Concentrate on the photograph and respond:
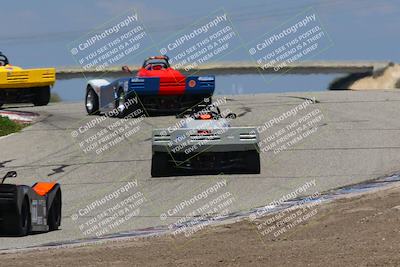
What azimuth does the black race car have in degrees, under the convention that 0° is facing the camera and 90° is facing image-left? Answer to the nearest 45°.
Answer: approximately 225°

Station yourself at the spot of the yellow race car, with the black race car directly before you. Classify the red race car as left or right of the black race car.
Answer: left

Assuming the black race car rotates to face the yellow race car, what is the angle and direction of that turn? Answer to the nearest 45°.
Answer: approximately 45° to its left
